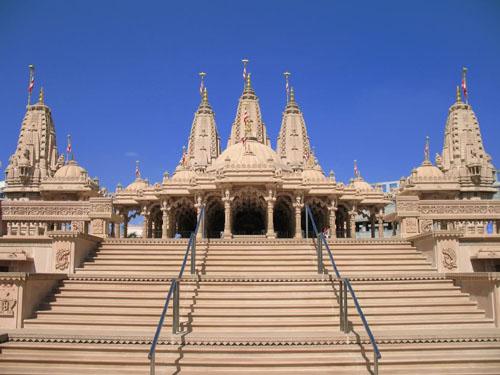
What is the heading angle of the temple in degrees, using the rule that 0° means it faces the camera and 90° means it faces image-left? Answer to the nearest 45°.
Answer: approximately 0°
